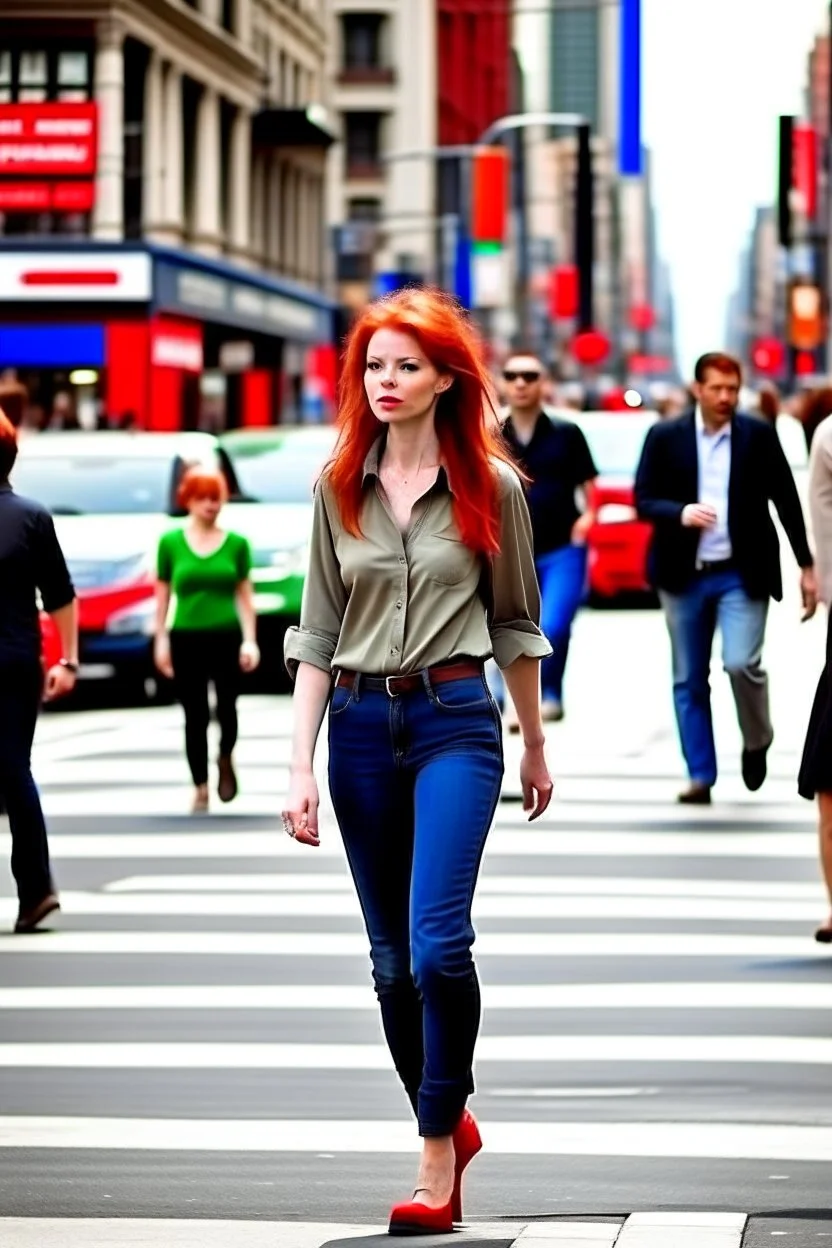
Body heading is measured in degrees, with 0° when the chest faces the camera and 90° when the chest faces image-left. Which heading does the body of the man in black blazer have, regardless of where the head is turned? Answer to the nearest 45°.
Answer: approximately 0°

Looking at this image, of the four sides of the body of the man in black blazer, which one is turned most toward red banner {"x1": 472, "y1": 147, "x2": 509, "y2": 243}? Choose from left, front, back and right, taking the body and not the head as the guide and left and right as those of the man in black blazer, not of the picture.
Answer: back

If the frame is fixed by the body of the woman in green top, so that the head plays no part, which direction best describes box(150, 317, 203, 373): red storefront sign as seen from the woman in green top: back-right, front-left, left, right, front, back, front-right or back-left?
back

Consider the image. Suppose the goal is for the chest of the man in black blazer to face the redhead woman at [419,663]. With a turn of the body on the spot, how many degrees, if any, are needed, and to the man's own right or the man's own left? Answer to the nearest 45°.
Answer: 0° — they already face them

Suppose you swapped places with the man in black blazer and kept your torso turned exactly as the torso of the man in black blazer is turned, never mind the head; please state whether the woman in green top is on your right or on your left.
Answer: on your right

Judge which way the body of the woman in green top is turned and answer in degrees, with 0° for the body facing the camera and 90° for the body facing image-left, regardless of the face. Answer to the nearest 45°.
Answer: approximately 0°

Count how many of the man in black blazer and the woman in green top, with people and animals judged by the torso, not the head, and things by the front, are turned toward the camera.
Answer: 2

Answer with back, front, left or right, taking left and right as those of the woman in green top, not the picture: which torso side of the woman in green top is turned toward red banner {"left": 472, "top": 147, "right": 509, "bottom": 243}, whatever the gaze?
back

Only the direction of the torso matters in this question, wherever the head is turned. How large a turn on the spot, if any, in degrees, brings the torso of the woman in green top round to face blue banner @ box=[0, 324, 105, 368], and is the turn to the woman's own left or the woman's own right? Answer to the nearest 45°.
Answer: approximately 180°

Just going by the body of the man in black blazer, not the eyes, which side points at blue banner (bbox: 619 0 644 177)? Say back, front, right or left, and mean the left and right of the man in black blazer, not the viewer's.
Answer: back
